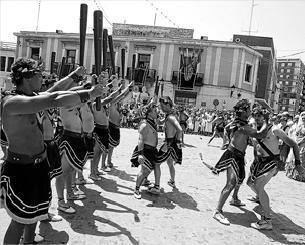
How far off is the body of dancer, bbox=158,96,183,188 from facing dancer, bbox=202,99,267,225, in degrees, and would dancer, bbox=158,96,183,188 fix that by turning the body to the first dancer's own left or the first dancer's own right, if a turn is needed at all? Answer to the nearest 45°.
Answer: approximately 135° to the first dancer's own left

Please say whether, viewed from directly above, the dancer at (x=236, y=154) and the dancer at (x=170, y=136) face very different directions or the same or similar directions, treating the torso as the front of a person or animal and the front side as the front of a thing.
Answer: very different directions

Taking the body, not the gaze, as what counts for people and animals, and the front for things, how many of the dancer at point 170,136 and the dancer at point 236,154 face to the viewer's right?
1
